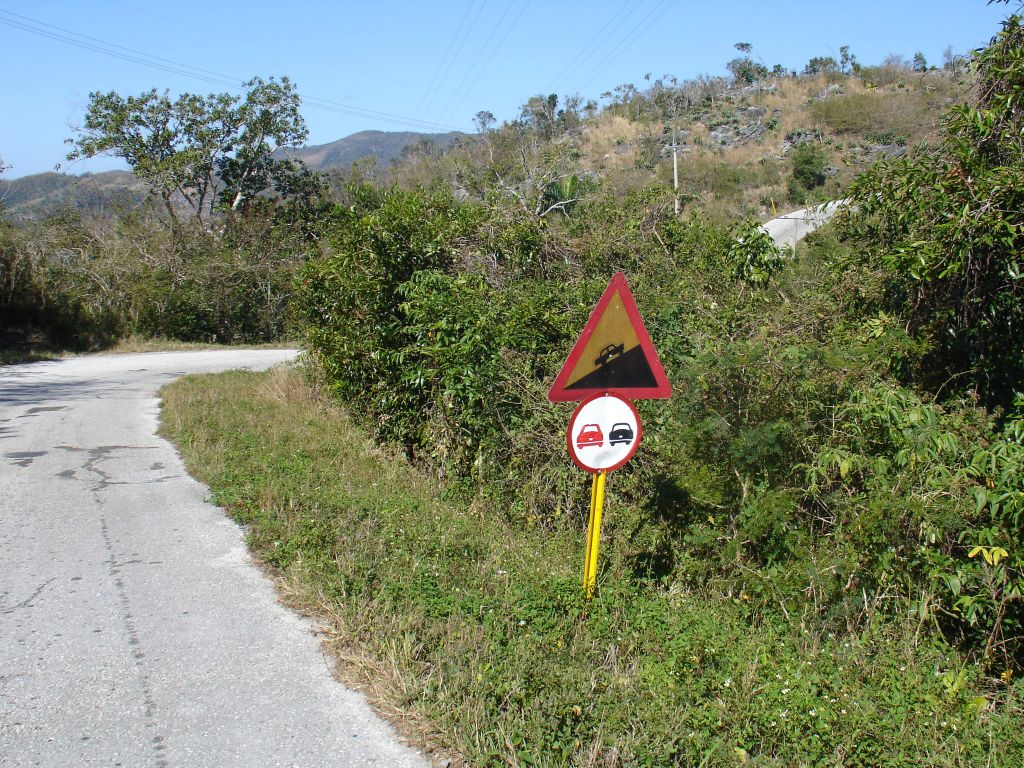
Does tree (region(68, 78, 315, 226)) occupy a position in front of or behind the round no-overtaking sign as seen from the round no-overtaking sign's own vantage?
behind

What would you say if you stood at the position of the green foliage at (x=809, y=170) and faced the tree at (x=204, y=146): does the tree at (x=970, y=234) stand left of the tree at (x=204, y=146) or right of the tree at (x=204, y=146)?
left

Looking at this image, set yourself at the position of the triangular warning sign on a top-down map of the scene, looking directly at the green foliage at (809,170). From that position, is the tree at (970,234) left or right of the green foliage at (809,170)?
right

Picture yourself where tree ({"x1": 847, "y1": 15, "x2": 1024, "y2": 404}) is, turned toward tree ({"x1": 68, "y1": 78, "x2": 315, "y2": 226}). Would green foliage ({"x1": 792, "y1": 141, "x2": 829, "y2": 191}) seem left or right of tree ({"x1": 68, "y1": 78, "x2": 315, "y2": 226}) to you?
right

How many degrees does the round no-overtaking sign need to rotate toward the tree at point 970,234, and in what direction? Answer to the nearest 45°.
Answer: approximately 135° to its left

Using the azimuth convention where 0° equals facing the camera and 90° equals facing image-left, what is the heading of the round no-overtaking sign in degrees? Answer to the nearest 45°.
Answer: approximately 0°
